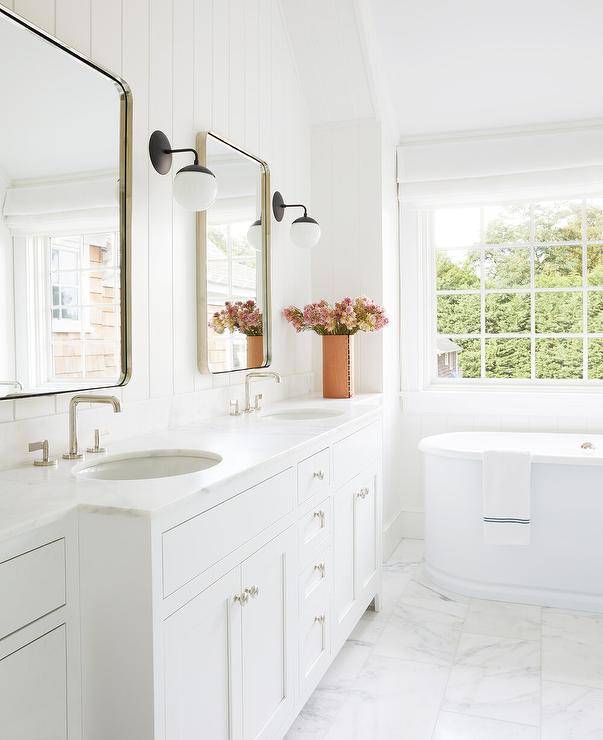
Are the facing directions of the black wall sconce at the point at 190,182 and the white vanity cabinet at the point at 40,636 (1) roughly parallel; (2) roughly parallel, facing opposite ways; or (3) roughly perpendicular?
roughly parallel

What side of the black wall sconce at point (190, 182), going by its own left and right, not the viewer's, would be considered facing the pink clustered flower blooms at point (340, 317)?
left

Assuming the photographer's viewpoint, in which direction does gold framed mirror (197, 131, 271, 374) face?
facing the viewer and to the right of the viewer

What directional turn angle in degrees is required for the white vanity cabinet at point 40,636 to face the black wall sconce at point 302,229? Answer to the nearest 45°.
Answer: approximately 90° to its left

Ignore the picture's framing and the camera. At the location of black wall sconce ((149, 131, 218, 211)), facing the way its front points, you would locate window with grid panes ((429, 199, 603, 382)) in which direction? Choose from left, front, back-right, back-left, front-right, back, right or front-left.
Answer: left

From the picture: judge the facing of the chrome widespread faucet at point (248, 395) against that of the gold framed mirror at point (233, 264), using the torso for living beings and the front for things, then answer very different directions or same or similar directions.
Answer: same or similar directions

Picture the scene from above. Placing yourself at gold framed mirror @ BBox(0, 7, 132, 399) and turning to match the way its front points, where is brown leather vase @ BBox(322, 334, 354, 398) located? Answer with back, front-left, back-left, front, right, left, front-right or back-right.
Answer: left

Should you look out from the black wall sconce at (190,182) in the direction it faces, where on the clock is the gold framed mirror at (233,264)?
The gold framed mirror is roughly at 8 o'clock from the black wall sconce.

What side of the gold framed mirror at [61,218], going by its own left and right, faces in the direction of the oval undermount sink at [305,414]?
left

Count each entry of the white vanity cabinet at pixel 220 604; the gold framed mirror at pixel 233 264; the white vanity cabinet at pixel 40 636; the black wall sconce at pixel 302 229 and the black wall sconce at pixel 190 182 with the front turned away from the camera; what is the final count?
0
